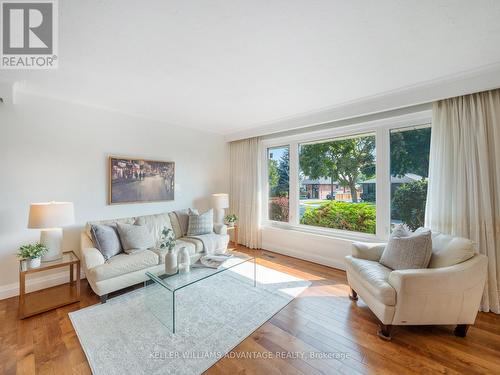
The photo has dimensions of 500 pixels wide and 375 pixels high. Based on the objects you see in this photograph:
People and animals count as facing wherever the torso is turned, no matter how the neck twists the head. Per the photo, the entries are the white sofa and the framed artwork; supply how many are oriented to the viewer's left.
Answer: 0

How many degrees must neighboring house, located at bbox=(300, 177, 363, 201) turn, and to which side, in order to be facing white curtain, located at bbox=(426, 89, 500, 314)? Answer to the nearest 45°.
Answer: approximately 45° to its left

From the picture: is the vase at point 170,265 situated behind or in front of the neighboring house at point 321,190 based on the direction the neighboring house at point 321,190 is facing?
in front

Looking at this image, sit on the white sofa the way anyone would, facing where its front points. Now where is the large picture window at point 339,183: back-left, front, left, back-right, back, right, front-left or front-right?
front-left

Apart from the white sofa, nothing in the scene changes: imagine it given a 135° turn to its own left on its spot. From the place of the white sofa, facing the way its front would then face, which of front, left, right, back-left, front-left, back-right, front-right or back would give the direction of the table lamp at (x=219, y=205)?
front-right

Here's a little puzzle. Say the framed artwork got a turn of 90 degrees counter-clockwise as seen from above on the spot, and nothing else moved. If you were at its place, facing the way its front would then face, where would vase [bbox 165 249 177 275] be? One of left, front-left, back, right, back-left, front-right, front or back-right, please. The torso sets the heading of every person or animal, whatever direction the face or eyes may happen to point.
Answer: back-right

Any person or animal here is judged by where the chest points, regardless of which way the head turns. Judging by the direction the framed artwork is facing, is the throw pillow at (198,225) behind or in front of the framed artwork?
in front

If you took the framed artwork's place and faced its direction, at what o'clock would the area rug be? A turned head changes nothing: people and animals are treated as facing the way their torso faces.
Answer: The area rug is roughly at 1 o'clock from the framed artwork.

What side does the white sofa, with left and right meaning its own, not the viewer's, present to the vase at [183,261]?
front

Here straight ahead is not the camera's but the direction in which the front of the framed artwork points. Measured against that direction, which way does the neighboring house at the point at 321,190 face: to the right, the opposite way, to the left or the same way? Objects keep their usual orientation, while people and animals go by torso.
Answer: to the right

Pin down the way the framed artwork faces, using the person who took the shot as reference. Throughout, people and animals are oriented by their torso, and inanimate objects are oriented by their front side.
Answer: facing the viewer and to the right of the viewer

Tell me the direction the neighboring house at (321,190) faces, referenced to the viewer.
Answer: facing the viewer

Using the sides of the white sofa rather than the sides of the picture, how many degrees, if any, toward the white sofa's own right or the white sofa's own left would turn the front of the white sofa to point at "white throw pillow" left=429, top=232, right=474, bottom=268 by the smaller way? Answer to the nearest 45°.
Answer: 0° — it already faces it

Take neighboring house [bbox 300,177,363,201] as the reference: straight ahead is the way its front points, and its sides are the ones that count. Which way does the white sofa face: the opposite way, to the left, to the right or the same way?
to the left

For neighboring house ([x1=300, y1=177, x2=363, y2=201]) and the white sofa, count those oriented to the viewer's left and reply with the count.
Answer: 0

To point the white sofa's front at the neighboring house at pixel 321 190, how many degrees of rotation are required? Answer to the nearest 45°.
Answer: approximately 45° to its left

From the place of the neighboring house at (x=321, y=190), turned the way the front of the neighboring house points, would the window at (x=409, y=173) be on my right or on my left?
on my left
